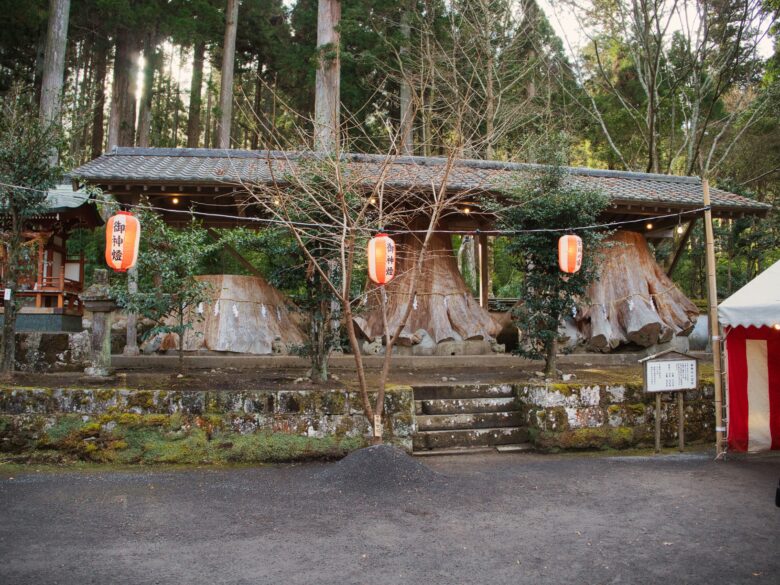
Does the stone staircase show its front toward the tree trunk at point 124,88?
no

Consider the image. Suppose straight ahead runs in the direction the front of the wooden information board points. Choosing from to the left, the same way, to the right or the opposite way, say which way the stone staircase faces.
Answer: the same way

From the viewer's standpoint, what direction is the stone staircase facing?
toward the camera

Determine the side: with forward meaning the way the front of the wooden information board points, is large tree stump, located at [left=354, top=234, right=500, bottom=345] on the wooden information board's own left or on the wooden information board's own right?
on the wooden information board's own right

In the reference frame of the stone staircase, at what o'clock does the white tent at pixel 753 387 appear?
The white tent is roughly at 9 o'clock from the stone staircase.

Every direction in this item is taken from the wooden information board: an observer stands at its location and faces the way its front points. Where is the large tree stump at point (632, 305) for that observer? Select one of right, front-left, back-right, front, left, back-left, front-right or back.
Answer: back

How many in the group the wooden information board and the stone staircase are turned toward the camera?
2

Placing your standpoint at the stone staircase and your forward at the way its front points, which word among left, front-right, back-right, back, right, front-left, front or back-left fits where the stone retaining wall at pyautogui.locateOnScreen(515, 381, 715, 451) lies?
left

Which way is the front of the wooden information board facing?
toward the camera

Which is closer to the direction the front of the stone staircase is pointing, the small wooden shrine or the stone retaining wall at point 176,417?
the stone retaining wall

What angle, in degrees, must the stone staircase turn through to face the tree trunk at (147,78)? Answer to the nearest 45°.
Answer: approximately 135° to its right

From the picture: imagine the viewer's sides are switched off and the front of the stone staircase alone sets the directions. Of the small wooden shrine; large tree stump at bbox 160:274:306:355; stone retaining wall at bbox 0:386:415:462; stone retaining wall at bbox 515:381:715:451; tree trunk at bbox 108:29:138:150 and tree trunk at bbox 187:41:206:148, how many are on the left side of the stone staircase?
1

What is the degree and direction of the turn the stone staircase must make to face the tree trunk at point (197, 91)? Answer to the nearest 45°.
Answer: approximately 135° to its right

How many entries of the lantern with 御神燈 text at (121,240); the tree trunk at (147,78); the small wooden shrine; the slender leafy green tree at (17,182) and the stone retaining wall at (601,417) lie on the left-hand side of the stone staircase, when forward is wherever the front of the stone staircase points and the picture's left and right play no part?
1
